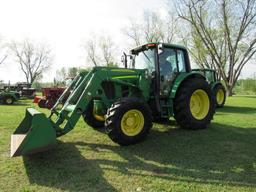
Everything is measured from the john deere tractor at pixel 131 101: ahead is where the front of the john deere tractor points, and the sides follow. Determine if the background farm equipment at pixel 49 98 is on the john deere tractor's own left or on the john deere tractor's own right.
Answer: on the john deere tractor's own right

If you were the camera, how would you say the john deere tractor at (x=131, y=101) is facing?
facing the viewer and to the left of the viewer
